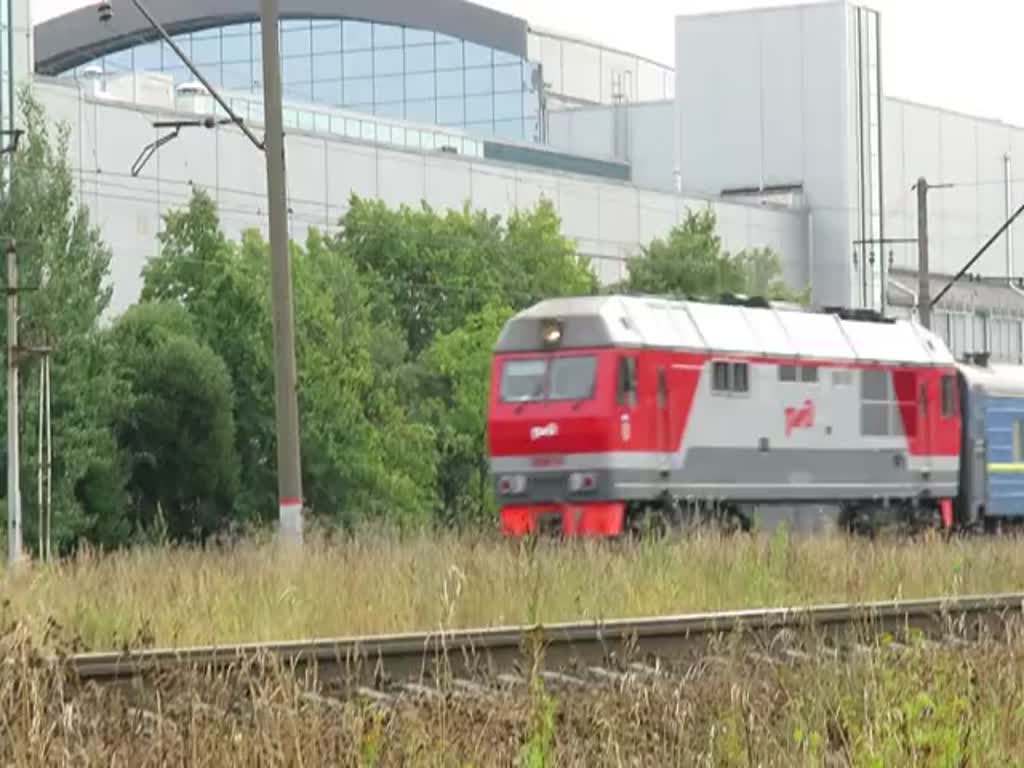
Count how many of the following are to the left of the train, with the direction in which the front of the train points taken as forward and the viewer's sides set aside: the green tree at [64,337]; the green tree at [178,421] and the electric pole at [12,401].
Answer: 0

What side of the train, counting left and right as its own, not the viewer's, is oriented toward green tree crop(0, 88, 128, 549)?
right

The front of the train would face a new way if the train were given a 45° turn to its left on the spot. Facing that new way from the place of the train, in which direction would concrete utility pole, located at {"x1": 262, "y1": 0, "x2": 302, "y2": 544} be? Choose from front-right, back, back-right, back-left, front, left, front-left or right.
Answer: front-right

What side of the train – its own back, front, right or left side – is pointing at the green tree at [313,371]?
right

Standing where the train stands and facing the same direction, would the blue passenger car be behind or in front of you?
behind

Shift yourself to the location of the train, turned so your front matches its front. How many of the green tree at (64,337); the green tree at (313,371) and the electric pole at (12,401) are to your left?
0

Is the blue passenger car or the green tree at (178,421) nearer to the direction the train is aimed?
the green tree

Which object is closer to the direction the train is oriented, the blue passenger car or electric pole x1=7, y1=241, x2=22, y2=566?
the electric pole

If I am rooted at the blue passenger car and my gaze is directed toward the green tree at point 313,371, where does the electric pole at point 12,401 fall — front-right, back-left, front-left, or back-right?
front-left

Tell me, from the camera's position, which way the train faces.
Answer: facing the viewer and to the left of the viewer
